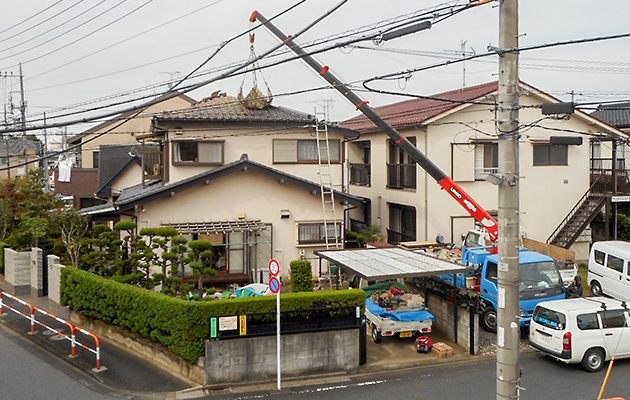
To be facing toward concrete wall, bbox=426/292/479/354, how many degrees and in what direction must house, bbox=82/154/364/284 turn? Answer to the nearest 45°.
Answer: approximately 45° to its left

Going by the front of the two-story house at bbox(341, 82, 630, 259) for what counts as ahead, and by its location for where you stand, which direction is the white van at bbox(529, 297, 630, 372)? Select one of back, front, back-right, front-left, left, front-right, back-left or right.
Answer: front-left

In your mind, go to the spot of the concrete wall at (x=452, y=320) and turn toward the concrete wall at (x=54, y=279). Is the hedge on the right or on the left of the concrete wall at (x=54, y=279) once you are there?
left

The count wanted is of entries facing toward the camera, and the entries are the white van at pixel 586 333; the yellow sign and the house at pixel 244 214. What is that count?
2

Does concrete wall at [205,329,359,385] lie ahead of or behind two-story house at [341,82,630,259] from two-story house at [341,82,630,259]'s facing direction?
ahead
